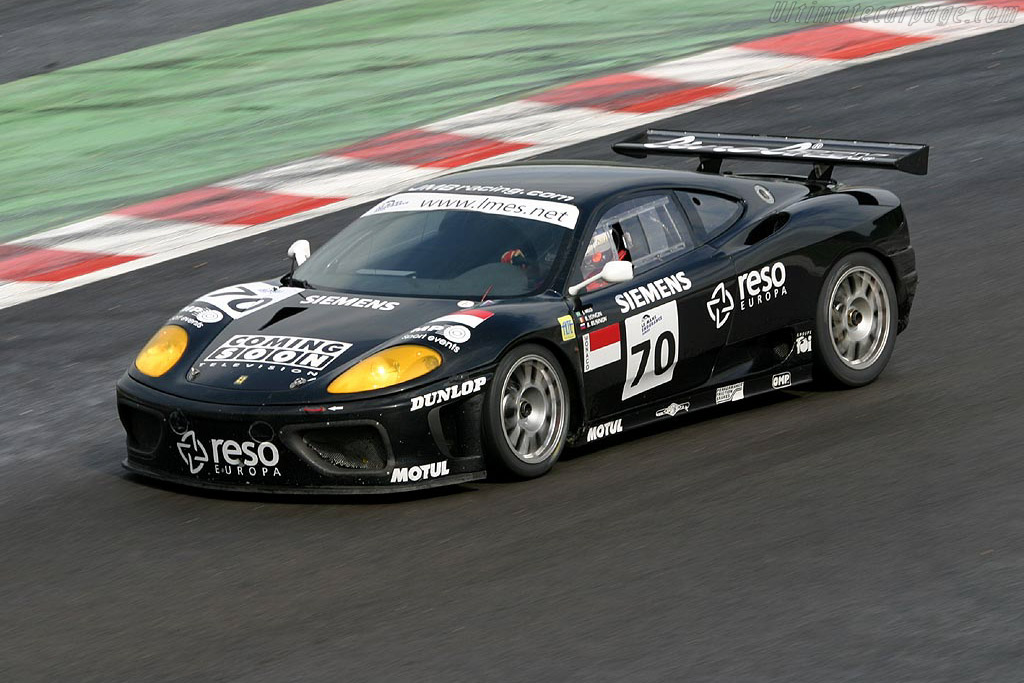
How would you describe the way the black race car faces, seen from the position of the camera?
facing the viewer and to the left of the viewer
